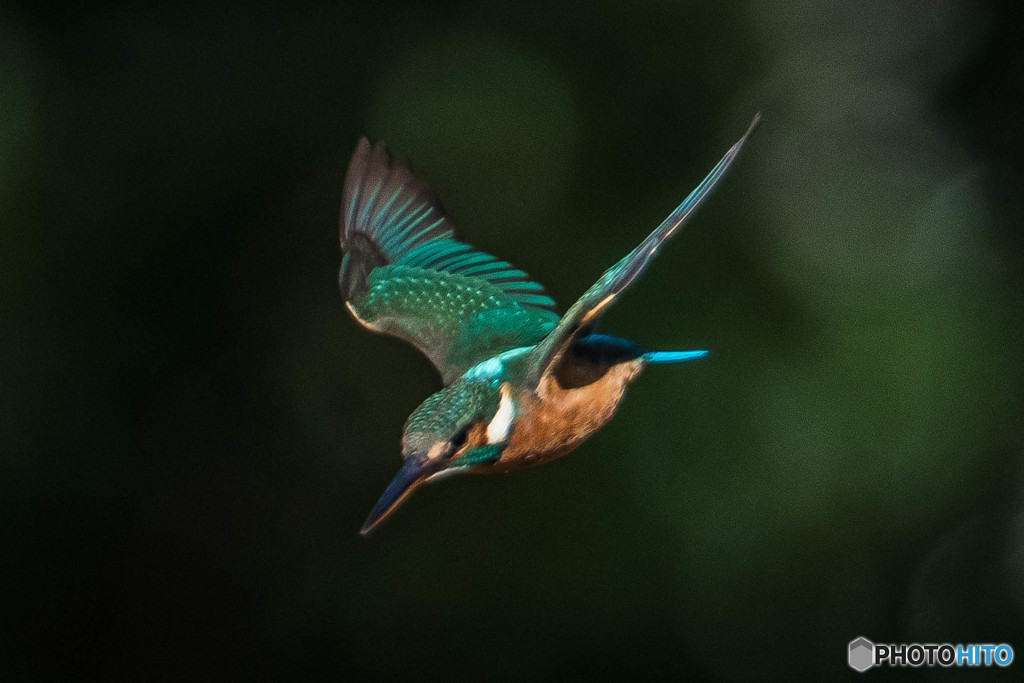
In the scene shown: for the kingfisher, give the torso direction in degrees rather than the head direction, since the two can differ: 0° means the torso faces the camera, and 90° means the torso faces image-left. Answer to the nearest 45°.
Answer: approximately 45°
